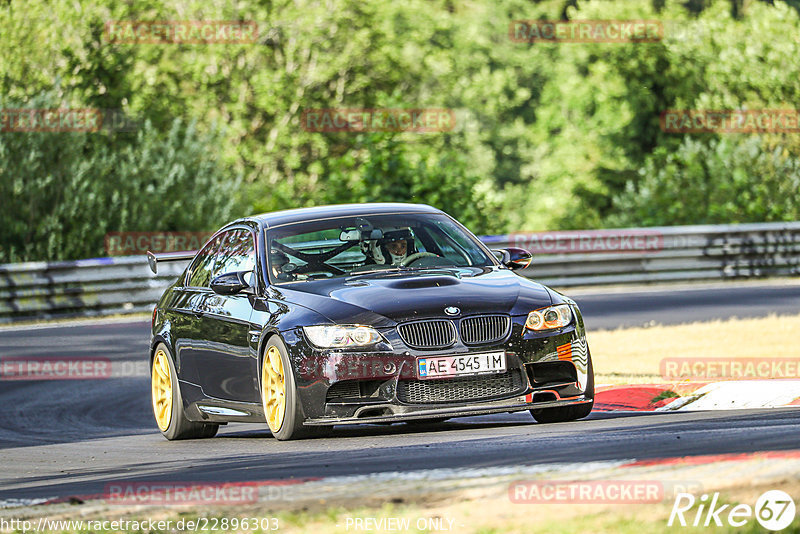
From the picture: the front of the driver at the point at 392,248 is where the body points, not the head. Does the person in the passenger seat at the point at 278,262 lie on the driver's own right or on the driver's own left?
on the driver's own right

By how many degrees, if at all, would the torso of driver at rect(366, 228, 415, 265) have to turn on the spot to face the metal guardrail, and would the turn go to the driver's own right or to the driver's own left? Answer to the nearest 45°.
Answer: approximately 135° to the driver's own left

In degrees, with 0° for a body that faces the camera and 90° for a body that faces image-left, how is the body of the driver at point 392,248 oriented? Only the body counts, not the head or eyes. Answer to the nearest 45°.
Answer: approximately 315°

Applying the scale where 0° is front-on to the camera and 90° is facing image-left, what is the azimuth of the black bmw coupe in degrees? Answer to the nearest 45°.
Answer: approximately 315°

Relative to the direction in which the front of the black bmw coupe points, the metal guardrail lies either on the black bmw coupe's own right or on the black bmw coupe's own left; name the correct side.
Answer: on the black bmw coupe's own left
